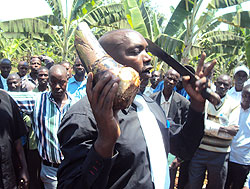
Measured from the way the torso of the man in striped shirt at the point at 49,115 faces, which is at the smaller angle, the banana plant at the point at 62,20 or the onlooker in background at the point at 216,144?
the onlooker in background

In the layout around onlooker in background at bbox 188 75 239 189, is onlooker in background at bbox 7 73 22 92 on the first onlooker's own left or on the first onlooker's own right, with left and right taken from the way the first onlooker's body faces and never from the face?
on the first onlooker's own right

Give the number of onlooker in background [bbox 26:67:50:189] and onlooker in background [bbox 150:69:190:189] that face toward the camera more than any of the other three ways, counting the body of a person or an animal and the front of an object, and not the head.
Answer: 2

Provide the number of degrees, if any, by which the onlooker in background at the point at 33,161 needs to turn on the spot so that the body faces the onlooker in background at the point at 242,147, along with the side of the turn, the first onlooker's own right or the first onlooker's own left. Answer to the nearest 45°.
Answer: approximately 90° to the first onlooker's own left

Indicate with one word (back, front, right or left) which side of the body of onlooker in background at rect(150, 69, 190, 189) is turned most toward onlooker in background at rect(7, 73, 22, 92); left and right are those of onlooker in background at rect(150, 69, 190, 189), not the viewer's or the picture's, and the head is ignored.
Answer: right
